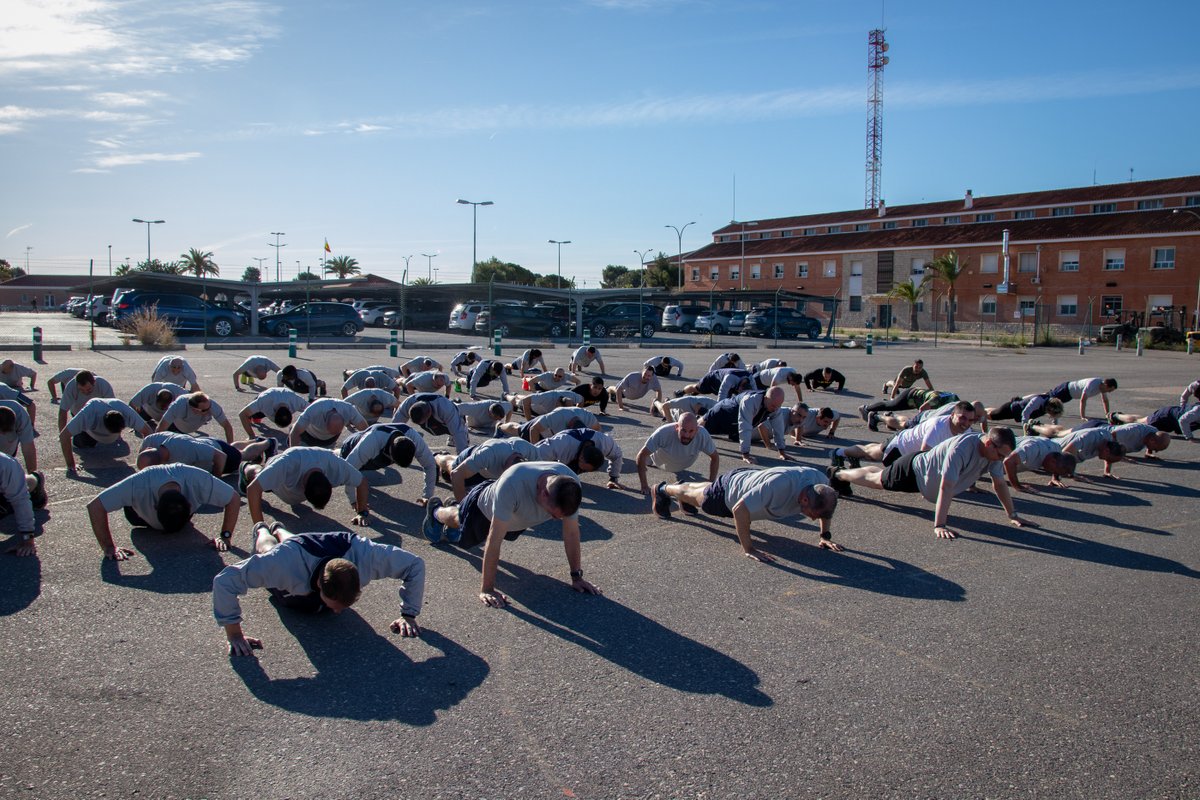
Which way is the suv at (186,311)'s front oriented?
to the viewer's right

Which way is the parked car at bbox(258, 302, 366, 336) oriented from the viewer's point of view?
to the viewer's left

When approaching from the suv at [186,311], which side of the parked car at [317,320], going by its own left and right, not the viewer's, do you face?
front

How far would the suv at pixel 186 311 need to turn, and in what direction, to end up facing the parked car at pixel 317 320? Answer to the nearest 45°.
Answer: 0° — it already faces it

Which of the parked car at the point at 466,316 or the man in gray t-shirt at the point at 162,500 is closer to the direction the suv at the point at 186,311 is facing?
the parked car

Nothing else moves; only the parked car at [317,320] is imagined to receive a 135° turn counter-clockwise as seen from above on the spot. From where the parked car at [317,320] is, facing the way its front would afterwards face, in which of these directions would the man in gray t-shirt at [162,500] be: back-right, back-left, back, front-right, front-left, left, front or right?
front-right
